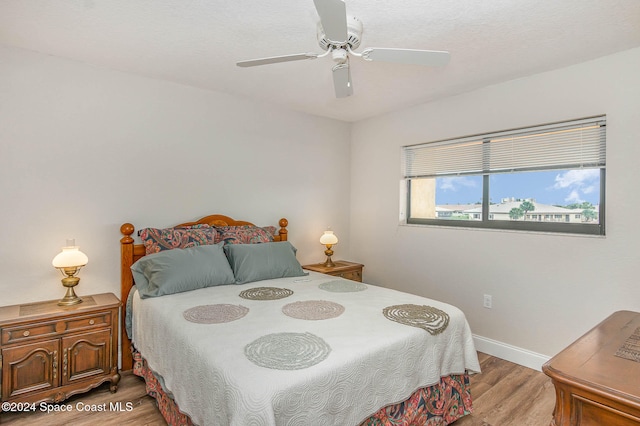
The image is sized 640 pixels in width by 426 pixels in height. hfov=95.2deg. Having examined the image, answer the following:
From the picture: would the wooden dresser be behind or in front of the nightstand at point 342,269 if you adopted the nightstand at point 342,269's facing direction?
in front

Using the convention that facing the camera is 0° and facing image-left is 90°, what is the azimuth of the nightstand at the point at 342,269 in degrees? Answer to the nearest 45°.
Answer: approximately 315°

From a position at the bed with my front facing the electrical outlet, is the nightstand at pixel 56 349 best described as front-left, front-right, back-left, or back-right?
back-left

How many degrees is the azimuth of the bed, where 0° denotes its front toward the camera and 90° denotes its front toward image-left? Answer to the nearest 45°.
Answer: approximately 315°

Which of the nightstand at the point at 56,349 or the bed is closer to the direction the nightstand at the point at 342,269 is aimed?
the bed

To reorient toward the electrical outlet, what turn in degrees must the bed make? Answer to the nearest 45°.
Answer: approximately 90° to its left

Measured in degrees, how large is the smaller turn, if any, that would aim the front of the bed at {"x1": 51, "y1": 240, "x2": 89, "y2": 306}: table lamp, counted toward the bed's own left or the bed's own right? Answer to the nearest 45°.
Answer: approximately 135° to the bed's own right

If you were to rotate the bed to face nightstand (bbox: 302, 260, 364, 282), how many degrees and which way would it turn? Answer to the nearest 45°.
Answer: approximately 135° to its left

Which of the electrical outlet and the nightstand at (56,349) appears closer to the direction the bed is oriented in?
the electrical outlet

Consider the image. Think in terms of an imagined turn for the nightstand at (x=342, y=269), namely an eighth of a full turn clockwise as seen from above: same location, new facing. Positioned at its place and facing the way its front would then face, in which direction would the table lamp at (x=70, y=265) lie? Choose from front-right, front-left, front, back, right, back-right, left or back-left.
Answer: front-right

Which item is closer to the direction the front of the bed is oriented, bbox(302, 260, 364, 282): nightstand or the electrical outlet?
the electrical outlet

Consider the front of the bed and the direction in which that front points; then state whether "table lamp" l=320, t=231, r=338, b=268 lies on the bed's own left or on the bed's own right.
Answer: on the bed's own left

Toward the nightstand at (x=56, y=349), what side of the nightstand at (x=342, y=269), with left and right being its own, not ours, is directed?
right

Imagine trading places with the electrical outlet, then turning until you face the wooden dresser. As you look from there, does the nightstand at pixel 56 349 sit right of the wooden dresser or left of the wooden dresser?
right
